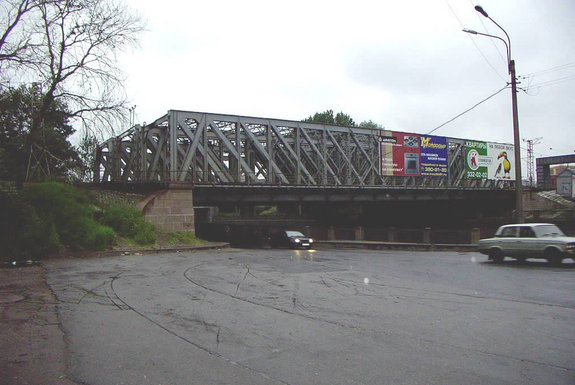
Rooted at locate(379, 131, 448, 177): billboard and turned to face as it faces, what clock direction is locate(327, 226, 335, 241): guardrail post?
The guardrail post is roughly at 3 o'clock from the billboard.

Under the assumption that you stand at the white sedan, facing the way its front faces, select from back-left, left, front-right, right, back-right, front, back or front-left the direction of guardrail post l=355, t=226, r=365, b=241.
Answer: back

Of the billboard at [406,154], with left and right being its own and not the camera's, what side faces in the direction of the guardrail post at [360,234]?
right

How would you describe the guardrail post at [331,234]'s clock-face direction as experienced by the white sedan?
The guardrail post is roughly at 6 o'clock from the white sedan.

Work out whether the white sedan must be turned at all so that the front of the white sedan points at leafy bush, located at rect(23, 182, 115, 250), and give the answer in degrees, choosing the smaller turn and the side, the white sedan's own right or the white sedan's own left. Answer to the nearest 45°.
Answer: approximately 135° to the white sedan's own right

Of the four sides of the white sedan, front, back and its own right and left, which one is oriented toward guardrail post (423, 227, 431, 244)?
back

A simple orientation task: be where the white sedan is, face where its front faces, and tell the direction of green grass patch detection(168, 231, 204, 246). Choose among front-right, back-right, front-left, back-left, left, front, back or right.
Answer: back-right

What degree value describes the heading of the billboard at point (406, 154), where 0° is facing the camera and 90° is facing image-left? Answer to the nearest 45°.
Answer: approximately 315°

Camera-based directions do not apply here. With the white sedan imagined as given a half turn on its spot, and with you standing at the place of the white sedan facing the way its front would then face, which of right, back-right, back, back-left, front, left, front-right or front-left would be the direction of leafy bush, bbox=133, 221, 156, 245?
front-left

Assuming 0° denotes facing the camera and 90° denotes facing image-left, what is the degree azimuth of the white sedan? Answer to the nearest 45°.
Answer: approximately 315°

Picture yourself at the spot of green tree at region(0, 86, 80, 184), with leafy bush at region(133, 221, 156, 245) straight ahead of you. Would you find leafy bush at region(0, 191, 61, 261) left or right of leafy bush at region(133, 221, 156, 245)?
right
